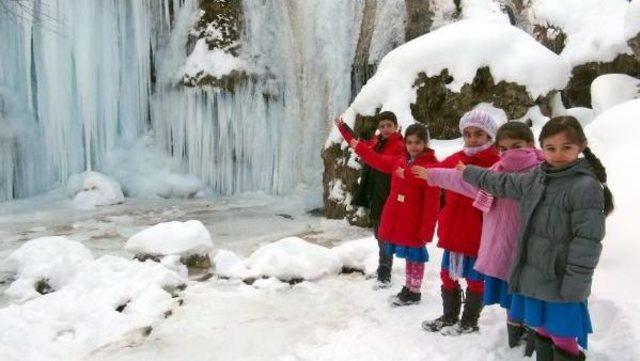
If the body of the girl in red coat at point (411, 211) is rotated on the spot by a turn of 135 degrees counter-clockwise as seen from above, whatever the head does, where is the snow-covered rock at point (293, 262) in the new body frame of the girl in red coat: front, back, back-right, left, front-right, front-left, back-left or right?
back-left

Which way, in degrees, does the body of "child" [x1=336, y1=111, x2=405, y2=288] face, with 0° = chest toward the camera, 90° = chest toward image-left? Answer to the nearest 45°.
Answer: approximately 45°

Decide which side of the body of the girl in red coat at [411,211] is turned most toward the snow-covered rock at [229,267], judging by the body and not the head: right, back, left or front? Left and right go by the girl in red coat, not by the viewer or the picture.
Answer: right

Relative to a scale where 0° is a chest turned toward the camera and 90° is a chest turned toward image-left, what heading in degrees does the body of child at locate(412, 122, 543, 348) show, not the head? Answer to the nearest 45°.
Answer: approximately 45°

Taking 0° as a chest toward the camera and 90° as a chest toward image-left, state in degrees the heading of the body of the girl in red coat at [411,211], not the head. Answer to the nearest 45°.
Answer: approximately 45°

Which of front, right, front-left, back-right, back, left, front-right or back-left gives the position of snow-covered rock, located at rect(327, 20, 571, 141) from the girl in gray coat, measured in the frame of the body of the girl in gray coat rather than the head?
back-right

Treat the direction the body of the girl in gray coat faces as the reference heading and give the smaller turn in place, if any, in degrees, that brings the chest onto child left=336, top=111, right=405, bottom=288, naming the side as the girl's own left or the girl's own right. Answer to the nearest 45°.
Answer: approximately 90° to the girl's own right

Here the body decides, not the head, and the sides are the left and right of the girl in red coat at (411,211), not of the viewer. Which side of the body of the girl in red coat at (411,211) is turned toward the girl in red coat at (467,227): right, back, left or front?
left

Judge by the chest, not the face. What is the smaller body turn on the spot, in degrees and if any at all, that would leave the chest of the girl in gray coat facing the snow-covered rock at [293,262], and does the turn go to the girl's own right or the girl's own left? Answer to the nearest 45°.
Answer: approximately 90° to the girl's own right
